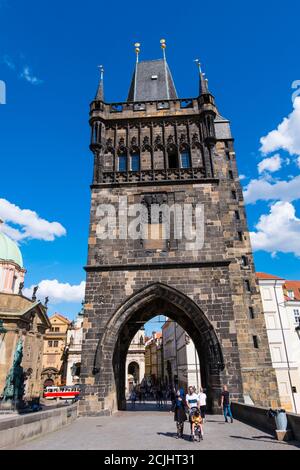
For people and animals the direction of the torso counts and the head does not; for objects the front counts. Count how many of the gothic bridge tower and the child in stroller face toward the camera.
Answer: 2

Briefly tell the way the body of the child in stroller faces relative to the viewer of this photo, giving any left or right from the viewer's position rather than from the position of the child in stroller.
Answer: facing the viewer

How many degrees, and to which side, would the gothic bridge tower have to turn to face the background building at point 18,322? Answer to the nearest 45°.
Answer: approximately 135° to its right

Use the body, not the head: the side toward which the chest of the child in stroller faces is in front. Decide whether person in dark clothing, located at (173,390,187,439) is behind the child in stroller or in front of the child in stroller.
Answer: behind

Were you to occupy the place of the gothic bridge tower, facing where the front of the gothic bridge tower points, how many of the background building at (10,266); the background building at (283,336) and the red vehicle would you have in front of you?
0

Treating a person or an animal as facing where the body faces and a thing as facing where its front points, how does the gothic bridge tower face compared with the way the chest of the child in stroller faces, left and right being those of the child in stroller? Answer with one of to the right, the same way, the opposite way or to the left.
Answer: the same way

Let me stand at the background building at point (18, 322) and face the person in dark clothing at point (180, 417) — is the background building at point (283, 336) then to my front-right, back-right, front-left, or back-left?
front-left

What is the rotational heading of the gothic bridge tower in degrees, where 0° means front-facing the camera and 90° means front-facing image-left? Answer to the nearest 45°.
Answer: approximately 0°
